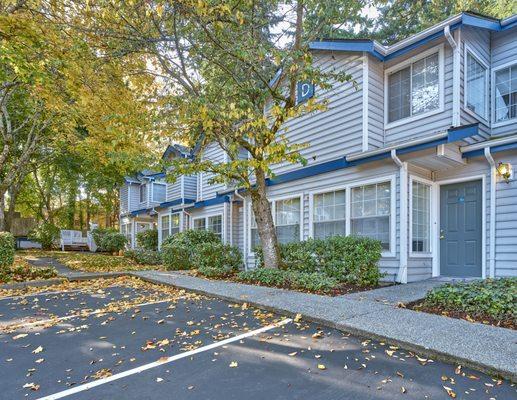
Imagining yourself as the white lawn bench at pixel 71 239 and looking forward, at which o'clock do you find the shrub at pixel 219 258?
The shrub is roughly at 1 o'clock from the white lawn bench.

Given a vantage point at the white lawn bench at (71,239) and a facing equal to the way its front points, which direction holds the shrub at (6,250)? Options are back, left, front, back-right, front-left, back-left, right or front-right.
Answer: front-right

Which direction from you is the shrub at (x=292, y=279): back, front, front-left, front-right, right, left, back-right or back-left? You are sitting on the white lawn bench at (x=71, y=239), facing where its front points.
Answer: front-right

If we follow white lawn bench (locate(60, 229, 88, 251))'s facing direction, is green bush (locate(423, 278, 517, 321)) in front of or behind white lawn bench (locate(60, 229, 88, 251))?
in front

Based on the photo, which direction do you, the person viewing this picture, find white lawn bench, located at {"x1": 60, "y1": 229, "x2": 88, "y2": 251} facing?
facing the viewer and to the right of the viewer

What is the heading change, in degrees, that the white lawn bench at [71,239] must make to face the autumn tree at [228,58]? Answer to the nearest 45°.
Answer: approximately 45° to its right
